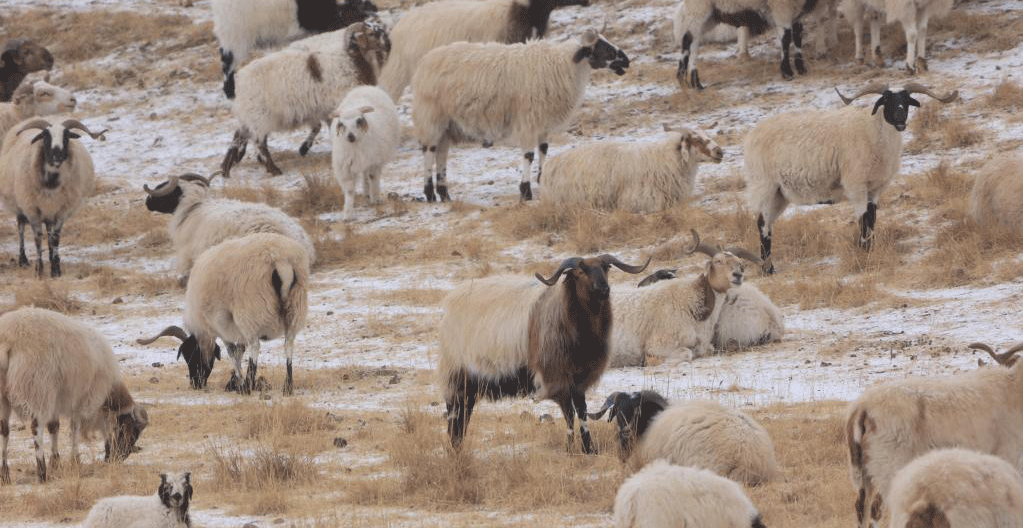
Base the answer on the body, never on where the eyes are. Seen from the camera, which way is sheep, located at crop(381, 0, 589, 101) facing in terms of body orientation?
to the viewer's right

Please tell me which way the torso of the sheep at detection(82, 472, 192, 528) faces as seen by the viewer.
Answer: to the viewer's right

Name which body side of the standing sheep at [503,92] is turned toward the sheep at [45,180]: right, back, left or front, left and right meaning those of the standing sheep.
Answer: back

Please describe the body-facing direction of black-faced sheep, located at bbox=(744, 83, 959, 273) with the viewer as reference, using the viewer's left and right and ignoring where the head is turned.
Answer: facing to the right of the viewer

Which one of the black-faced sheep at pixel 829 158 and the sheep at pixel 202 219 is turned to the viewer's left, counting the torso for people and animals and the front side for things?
the sheep

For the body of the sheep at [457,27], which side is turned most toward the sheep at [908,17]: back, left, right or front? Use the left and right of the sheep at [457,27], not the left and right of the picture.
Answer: front

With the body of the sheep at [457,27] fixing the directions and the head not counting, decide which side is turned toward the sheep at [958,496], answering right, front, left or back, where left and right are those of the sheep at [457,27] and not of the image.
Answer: right

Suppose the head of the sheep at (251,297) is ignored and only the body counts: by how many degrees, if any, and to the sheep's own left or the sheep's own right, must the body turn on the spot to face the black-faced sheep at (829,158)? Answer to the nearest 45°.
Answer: approximately 135° to the sheep's own right

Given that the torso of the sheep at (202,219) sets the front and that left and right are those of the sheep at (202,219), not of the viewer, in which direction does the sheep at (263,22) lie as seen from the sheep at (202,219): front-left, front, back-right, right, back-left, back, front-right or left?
right

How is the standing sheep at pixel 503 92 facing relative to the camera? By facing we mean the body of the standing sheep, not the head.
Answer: to the viewer's right

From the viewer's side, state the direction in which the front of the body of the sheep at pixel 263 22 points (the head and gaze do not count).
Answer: to the viewer's right

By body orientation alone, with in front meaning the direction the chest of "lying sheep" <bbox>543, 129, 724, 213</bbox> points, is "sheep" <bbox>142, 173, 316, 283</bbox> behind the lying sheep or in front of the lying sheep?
behind

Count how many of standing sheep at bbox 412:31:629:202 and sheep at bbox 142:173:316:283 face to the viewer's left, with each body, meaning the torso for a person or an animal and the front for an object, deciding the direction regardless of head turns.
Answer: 1

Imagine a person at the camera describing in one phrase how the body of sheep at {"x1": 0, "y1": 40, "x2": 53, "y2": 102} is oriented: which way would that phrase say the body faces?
to the viewer's right
